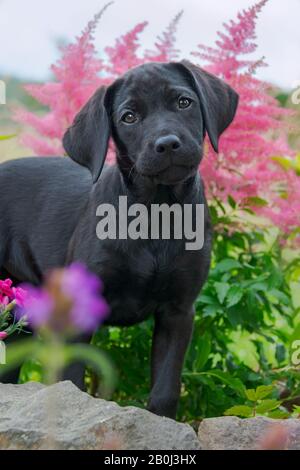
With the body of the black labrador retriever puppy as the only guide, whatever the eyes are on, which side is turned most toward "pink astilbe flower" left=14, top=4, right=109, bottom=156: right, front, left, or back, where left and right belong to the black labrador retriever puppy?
back

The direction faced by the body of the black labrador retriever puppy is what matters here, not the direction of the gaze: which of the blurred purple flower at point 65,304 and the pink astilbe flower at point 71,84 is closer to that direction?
the blurred purple flower

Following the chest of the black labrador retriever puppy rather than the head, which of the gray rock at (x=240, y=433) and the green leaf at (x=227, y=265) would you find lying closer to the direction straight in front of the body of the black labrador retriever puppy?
the gray rock

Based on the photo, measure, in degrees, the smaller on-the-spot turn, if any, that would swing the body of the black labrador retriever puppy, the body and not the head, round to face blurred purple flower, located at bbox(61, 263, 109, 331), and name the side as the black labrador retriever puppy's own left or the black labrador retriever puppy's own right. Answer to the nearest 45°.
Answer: approximately 45° to the black labrador retriever puppy's own right

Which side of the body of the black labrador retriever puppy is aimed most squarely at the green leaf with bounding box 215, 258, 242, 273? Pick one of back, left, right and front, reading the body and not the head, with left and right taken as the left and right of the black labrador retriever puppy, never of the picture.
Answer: left

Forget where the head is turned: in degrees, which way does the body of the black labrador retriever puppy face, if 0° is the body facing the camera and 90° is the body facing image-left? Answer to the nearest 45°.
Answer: approximately 315°

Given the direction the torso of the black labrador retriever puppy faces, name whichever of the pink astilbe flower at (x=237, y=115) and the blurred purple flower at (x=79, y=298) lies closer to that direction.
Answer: the blurred purple flower

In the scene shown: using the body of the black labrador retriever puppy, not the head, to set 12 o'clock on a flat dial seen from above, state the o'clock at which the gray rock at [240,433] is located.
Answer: The gray rock is roughly at 1 o'clock from the black labrador retriever puppy.

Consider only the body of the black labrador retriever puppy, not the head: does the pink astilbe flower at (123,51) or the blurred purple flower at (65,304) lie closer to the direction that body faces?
the blurred purple flower
